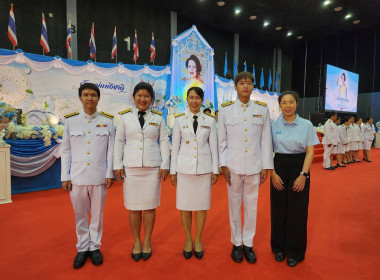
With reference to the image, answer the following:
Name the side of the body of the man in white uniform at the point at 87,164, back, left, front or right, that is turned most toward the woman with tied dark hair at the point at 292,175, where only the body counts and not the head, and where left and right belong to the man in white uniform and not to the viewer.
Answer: left

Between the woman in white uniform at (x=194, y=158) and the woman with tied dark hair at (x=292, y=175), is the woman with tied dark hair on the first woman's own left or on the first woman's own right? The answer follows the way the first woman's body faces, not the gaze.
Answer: on the first woman's own left

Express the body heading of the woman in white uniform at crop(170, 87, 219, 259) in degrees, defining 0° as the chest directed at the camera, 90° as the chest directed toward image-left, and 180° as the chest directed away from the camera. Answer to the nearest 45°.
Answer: approximately 0°

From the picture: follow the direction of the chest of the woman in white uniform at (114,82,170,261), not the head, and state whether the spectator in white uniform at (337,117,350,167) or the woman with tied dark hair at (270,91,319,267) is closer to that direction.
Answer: the woman with tied dark hair

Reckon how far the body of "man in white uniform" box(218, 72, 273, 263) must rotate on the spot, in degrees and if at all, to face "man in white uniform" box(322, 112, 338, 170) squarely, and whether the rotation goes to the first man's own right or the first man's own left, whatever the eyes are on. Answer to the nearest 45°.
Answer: approximately 135° to the first man's own left

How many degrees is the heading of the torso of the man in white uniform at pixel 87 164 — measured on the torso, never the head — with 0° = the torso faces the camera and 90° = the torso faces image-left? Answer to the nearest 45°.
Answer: approximately 0°
